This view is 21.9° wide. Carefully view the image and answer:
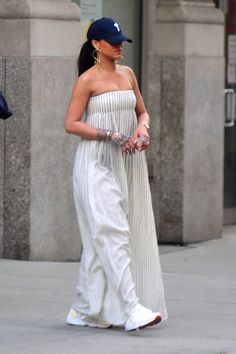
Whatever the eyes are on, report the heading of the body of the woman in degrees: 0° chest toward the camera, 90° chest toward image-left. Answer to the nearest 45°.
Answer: approximately 315°
